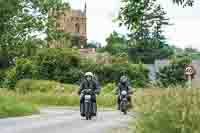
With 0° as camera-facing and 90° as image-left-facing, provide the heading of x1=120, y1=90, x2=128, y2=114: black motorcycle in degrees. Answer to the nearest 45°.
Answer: approximately 0°

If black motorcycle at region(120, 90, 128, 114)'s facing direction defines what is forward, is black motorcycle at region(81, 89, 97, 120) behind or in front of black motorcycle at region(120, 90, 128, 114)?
in front
